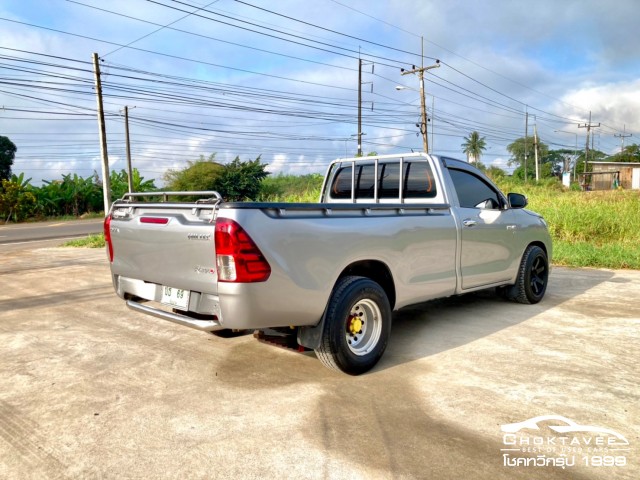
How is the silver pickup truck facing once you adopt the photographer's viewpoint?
facing away from the viewer and to the right of the viewer

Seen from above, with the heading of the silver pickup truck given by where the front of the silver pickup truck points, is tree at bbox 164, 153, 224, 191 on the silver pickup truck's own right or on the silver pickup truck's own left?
on the silver pickup truck's own left

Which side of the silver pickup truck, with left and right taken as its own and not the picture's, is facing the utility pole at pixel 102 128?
left

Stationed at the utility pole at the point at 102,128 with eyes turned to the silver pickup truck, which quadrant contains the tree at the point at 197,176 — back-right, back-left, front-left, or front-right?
back-left

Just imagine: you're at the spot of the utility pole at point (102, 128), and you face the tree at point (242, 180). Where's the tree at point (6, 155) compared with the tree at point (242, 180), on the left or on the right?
left

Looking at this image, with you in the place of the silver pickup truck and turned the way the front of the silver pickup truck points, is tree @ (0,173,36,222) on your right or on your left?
on your left

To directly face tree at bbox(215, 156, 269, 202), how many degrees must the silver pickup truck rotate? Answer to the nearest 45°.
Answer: approximately 45° to its left
